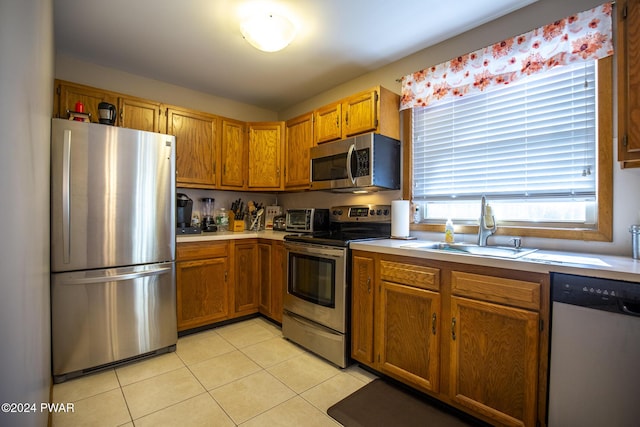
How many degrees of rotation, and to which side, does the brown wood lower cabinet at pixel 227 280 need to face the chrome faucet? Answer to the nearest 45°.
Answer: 0° — it already faces it

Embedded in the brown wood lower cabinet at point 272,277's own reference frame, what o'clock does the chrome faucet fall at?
The chrome faucet is roughly at 9 o'clock from the brown wood lower cabinet.

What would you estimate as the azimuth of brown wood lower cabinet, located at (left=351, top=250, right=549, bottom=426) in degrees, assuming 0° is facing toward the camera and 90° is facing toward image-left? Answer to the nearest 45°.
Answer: approximately 45°

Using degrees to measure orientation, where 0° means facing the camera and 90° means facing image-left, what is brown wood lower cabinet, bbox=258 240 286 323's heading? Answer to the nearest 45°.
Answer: approximately 45°

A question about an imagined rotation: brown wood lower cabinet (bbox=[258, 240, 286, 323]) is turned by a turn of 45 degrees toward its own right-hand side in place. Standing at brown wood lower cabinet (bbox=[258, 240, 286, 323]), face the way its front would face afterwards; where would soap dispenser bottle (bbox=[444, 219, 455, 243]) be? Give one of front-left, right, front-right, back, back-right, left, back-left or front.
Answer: back-left

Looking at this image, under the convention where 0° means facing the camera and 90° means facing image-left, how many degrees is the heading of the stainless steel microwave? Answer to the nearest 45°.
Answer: approximately 45°

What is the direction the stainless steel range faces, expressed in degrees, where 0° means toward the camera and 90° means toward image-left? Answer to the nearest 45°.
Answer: approximately 45°
